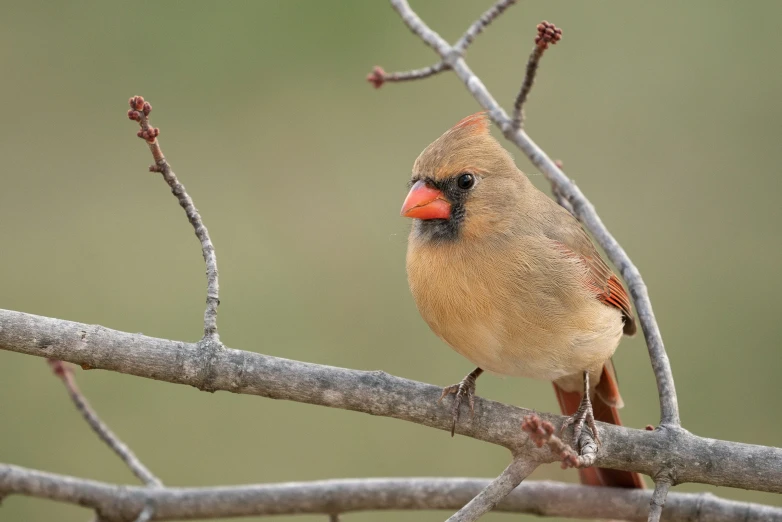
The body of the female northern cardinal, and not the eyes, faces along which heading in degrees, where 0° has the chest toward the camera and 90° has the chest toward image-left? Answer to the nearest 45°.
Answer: approximately 45°

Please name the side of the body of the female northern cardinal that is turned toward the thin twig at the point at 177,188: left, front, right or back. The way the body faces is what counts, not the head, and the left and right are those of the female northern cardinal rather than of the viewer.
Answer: front
